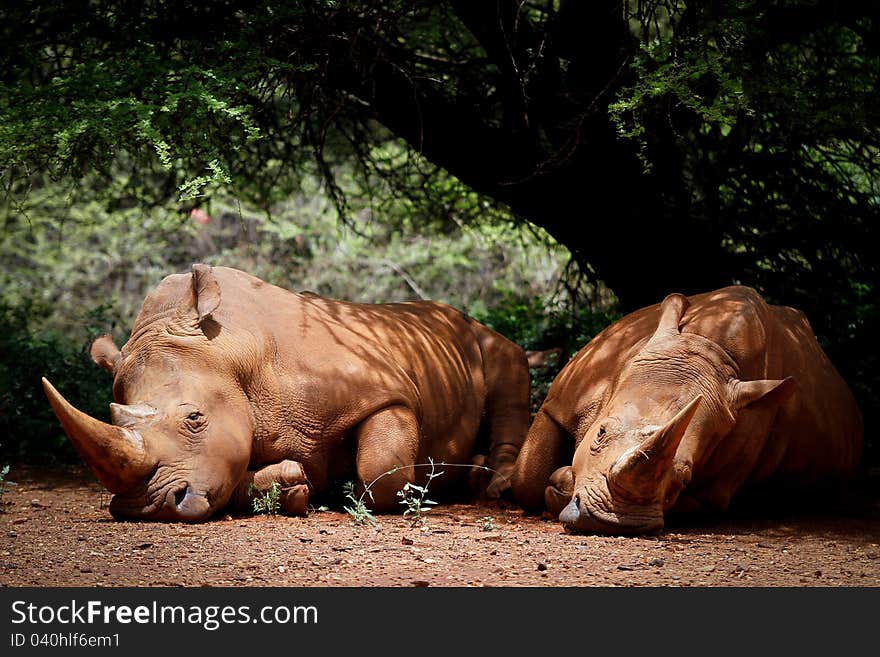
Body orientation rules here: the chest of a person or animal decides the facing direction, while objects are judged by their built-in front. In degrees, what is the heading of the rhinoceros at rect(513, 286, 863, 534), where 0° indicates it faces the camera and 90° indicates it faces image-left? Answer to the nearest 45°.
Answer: approximately 45°

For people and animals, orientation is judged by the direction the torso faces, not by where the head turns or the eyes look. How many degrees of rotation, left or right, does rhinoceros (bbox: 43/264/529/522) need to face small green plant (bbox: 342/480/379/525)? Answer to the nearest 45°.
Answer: approximately 90° to its left

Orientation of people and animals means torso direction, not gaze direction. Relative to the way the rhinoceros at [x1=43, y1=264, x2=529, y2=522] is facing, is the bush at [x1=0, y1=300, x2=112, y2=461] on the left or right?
on its right

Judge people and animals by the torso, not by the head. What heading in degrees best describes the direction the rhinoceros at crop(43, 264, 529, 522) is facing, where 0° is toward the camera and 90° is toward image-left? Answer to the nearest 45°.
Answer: approximately 45°

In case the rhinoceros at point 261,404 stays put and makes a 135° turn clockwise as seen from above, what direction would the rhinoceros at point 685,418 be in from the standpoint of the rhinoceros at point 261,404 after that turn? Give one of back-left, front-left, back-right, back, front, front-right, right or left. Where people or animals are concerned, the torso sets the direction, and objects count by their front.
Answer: right

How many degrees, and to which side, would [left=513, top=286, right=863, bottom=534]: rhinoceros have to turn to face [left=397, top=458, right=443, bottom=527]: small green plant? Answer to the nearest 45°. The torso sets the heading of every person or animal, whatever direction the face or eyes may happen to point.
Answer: approximately 45° to its right
